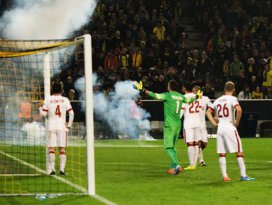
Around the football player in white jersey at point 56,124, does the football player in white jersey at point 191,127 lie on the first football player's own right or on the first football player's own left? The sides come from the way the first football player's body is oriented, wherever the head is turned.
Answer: on the first football player's own right

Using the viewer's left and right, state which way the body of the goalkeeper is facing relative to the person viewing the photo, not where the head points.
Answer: facing away from the viewer and to the left of the viewer

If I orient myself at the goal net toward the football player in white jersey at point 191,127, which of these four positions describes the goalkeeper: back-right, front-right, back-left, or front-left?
front-right

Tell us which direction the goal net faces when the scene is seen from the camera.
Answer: facing to the right of the viewer

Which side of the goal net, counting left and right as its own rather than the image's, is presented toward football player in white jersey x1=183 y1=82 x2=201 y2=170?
front

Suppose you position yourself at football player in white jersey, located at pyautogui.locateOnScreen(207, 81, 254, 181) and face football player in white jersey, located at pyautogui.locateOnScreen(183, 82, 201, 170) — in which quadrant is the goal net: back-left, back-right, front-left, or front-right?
front-left

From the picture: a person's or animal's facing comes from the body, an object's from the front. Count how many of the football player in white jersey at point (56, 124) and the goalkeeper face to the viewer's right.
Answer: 0

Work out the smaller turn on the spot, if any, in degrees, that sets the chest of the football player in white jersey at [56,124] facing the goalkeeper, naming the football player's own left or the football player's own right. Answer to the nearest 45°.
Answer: approximately 90° to the football player's own right

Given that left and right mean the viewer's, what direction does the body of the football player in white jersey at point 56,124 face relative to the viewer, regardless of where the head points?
facing away from the viewer

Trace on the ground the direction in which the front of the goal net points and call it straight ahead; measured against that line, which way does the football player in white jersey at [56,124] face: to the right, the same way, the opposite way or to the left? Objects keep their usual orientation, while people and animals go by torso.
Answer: to the left

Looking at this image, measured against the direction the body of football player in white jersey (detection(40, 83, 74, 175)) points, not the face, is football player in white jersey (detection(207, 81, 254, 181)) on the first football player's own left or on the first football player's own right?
on the first football player's own right

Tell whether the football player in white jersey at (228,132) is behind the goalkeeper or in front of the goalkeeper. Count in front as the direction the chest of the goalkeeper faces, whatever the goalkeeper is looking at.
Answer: behind

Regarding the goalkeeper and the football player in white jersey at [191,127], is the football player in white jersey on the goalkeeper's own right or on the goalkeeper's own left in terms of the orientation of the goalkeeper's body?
on the goalkeeper's own right
